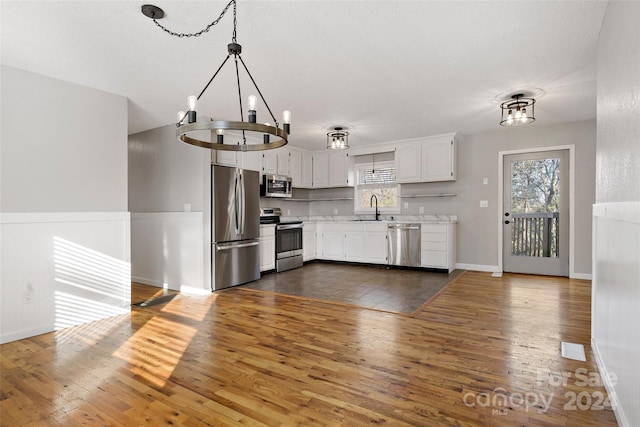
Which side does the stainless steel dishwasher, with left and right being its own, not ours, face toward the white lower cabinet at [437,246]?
left

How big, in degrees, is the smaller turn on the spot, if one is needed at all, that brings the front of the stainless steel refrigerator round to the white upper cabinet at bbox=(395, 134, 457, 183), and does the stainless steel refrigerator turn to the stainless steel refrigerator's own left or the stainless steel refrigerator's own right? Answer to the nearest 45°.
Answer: approximately 45° to the stainless steel refrigerator's own left

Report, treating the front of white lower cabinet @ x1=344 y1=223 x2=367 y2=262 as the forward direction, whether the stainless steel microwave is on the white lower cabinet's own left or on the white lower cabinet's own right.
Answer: on the white lower cabinet's own right

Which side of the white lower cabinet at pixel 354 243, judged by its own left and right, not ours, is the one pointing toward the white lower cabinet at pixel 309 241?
right

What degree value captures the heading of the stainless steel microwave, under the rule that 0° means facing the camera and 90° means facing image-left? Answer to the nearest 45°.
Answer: approximately 315°

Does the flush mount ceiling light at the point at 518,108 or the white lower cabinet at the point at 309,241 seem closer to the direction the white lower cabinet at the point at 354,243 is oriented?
the flush mount ceiling light
